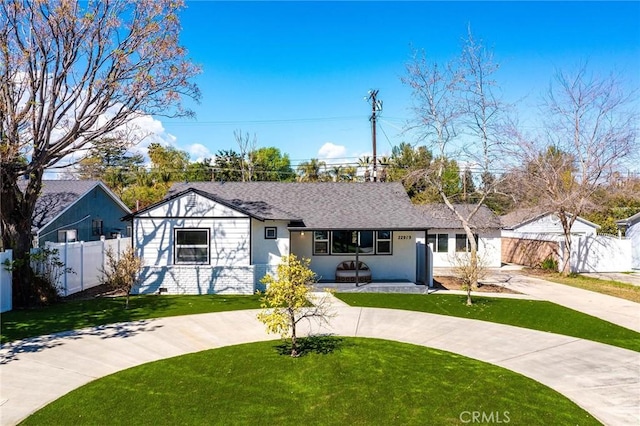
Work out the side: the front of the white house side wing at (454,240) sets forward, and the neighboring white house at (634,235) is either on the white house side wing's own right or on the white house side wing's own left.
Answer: on the white house side wing's own left

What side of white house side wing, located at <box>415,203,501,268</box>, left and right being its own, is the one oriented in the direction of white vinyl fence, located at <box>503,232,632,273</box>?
left

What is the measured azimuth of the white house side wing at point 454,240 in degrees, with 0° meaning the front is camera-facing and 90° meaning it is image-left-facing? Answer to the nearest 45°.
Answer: approximately 0°

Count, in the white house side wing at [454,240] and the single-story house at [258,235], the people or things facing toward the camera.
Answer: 2

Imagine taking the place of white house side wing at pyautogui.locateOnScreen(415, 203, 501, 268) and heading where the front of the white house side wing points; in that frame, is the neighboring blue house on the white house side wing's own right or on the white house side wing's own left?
on the white house side wing's own right

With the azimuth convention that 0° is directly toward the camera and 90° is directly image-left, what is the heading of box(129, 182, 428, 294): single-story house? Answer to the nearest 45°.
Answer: approximately 0°

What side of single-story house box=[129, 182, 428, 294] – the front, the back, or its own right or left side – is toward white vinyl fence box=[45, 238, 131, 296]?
right

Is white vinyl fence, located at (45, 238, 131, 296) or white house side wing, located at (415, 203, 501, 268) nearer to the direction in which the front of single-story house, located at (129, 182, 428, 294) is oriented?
the white vinyl fence

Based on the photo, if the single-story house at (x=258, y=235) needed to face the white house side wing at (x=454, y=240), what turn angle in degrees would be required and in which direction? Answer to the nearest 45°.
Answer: approximately 135° to its left

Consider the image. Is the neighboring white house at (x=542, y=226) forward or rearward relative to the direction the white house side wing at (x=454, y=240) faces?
rearward

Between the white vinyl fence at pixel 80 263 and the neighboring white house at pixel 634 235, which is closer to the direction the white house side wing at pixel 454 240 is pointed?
the white vinyl fence
